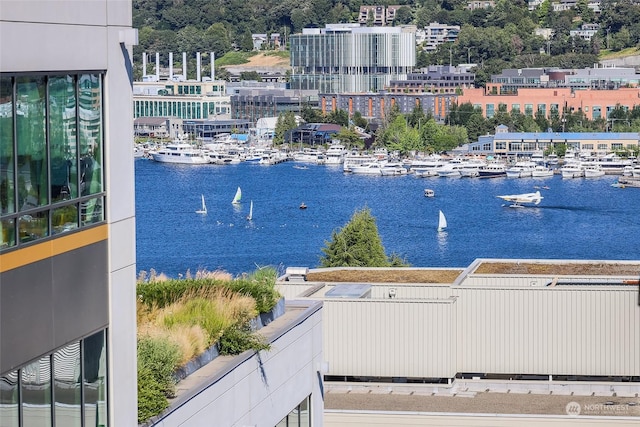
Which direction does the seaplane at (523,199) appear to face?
to the viewer's left

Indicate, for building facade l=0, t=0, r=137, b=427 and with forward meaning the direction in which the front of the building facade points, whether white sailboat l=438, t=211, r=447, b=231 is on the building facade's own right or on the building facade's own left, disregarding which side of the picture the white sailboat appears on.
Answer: on the building facade's own left

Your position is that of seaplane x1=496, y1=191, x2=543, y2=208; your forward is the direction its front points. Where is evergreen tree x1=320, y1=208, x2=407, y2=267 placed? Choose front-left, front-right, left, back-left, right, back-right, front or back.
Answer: left

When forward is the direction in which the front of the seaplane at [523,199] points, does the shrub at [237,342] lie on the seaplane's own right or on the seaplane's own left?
on the seaplane's own left

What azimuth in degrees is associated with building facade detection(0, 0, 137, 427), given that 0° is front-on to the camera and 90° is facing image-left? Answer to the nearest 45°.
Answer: approximately 315°

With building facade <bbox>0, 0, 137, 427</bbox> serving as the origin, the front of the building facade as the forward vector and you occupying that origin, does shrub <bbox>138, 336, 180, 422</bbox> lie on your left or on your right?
on your left

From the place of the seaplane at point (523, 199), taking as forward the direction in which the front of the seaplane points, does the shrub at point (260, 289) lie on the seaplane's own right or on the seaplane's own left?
on the seaplane's own left

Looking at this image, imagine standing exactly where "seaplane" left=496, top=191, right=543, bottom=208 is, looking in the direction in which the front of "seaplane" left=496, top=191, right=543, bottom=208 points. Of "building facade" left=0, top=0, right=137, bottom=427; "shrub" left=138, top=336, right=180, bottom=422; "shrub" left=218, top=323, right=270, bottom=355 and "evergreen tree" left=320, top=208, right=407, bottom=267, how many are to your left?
4
